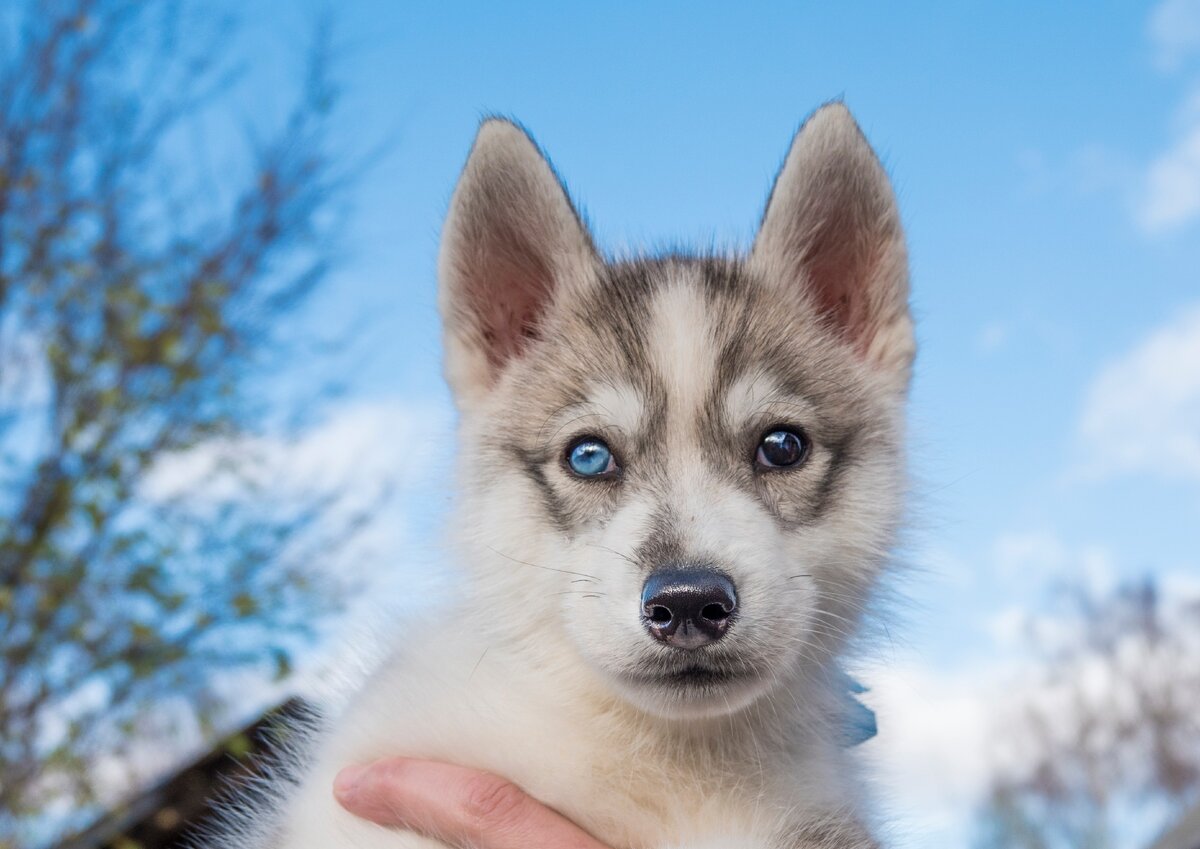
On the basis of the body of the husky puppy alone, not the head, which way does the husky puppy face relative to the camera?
toward the camera
